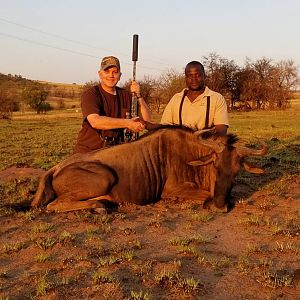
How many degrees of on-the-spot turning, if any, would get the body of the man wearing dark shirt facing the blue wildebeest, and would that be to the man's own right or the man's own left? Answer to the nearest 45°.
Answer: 0° — they already face it

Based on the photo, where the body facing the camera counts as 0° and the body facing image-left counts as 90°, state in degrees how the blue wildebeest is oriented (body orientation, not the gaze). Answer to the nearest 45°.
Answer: approximately 270°

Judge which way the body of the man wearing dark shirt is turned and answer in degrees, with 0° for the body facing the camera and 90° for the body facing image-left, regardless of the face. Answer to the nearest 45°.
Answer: approximately 315°

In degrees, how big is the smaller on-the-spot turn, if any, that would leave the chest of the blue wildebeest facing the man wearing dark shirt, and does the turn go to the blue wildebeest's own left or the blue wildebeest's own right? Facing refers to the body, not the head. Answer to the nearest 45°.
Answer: approximately 135° to the blue wildebeest's own left
